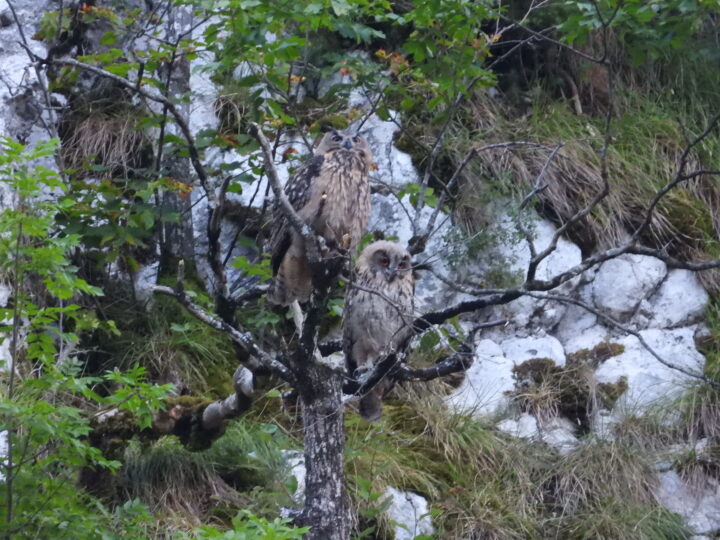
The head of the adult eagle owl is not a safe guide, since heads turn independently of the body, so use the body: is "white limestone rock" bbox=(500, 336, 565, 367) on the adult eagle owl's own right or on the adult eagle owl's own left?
on the adult eagle owl's own left

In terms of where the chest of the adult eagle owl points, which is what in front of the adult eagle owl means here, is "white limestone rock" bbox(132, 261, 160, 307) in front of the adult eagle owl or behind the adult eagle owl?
behind

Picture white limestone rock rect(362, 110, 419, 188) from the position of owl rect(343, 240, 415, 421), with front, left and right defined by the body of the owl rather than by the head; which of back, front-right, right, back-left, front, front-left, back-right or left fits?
back-left
